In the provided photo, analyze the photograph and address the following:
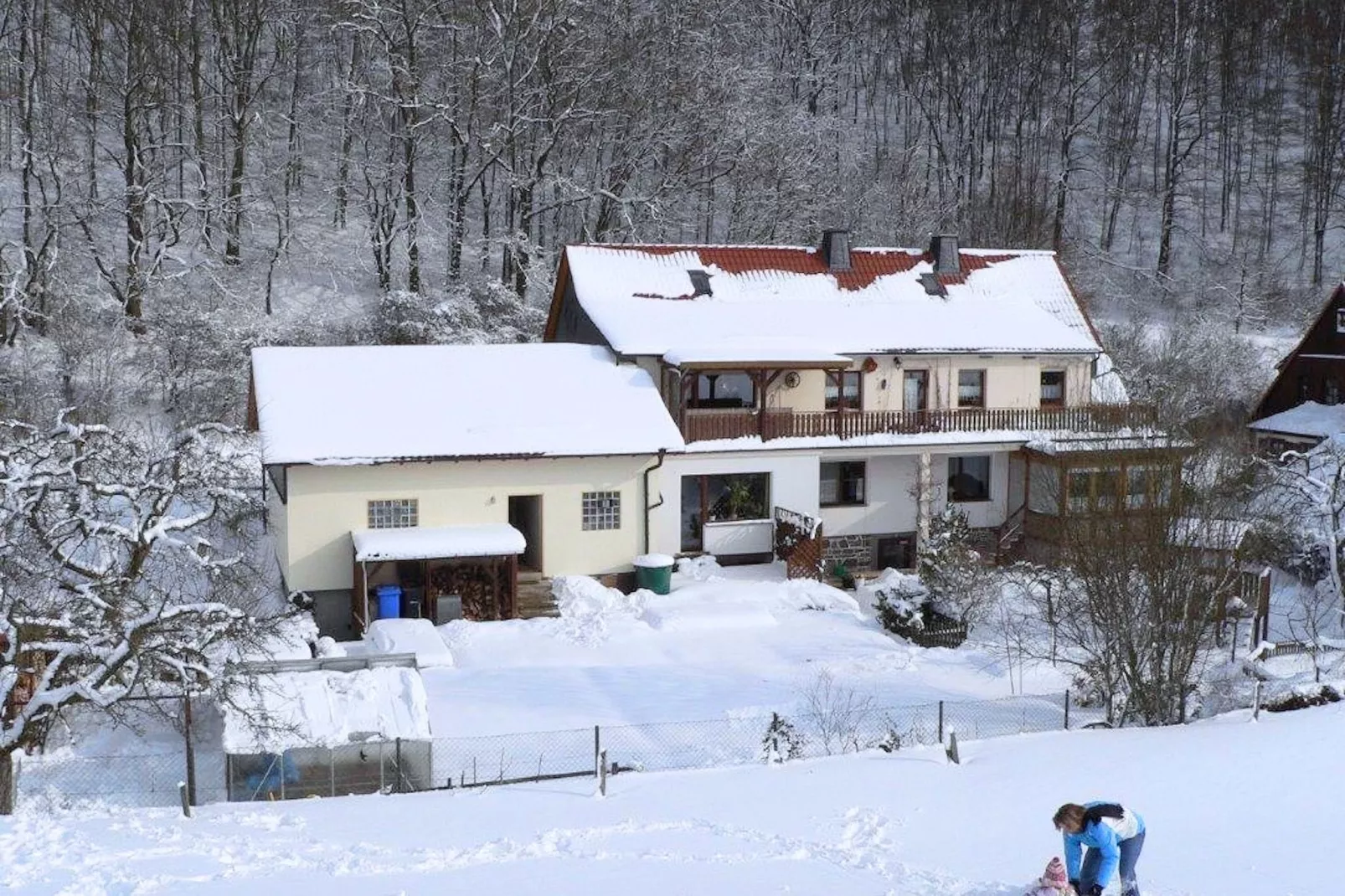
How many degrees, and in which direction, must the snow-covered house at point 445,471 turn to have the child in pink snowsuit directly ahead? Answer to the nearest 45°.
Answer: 0° — it already faces them

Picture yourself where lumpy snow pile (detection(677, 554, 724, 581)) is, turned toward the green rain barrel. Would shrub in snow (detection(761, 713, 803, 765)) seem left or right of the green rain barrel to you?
left

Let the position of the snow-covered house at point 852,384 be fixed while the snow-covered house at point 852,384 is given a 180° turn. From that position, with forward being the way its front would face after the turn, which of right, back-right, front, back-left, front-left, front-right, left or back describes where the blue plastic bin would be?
back-left

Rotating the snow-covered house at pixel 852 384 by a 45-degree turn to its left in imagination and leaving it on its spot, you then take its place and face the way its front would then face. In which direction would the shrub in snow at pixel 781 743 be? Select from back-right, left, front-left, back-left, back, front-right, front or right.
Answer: front-right

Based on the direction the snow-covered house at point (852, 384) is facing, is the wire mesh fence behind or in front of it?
in front

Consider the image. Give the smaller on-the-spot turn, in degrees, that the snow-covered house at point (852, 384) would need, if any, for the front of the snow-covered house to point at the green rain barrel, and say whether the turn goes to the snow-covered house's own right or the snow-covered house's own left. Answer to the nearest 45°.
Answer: approximately 45° to the snow-covered house's own right

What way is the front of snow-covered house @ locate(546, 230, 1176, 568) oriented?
toward the camera

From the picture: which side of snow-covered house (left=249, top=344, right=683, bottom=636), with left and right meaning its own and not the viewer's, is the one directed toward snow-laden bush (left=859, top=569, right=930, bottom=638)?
left

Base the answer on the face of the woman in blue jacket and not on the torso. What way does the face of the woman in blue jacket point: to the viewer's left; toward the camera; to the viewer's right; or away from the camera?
to the viewer's left

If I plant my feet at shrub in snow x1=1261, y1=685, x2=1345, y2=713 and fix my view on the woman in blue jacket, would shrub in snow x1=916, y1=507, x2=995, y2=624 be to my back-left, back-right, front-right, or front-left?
back-right

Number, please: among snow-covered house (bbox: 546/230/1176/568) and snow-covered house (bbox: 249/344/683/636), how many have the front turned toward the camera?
2

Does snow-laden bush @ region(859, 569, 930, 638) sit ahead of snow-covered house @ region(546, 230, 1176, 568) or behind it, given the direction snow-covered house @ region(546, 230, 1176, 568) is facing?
ahead

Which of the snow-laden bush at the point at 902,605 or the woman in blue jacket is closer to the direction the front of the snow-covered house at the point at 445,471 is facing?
the woman in blue jacket

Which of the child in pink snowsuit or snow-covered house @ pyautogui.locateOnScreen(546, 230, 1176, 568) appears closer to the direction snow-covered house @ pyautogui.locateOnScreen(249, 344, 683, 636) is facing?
the child in pink snowsuit

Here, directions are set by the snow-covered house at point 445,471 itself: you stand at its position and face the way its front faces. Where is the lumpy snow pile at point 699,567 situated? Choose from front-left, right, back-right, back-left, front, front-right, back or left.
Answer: left
